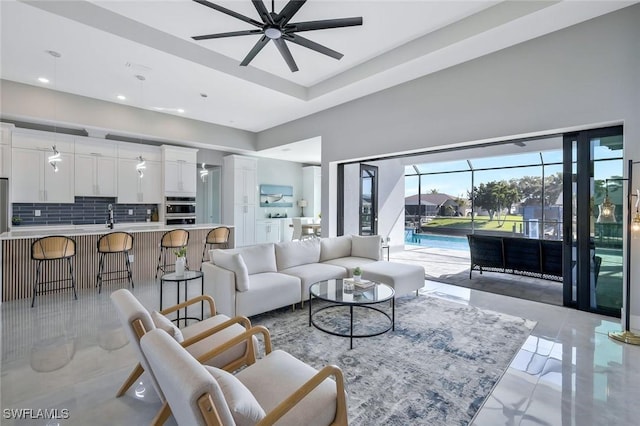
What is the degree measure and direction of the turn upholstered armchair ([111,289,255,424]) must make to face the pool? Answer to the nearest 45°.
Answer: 0° — it already faces it

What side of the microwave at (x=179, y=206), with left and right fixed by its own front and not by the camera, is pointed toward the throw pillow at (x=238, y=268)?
front

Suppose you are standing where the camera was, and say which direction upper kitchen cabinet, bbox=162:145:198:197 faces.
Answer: facing the viewer

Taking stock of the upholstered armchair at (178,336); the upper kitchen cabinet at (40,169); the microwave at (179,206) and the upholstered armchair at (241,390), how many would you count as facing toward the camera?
2

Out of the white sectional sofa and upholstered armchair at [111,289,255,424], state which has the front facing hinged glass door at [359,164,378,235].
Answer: the upholstered armchair

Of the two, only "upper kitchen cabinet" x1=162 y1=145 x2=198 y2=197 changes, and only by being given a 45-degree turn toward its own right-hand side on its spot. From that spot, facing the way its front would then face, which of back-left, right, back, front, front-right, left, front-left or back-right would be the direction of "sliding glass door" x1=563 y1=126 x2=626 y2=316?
left

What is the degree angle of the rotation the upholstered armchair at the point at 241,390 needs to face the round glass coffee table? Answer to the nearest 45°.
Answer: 0° — it already faces it

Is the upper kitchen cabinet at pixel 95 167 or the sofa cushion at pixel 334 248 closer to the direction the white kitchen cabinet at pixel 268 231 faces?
the sofa cushion

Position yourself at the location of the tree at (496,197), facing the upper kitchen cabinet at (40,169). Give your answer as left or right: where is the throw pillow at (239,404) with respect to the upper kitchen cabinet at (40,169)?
left

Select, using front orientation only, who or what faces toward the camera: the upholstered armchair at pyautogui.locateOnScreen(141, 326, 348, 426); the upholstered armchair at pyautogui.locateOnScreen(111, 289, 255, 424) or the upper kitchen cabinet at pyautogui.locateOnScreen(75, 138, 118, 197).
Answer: the upper kitchen cabinet

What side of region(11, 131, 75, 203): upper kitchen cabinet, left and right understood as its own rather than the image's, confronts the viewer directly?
front

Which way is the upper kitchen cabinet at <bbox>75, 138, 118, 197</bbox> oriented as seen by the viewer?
toward the camera

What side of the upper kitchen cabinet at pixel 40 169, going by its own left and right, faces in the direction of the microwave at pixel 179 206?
left

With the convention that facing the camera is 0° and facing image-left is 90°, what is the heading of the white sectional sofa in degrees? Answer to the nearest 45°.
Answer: approximately 315°

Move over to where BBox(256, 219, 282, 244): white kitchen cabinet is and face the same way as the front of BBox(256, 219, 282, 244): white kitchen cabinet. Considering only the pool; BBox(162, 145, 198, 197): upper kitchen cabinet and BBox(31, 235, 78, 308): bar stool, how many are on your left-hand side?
1

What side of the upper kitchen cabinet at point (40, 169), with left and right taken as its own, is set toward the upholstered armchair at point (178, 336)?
front
